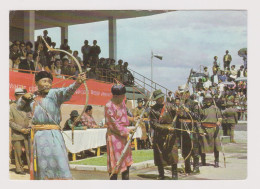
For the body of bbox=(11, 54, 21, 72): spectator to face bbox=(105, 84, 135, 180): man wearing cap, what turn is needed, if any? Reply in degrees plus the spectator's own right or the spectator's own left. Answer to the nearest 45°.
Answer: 0° — they already face them

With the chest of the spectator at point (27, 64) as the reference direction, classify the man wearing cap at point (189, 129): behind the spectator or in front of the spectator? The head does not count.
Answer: in front

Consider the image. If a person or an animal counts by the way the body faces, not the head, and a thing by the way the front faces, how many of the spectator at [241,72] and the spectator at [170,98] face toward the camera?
2

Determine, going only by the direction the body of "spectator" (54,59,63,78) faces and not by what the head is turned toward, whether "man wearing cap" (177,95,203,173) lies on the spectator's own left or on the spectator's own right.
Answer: on the spectator's own left

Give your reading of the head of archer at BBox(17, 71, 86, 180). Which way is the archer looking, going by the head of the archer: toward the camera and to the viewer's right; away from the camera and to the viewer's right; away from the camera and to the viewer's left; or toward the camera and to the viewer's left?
toward the camera and to the viewer's right

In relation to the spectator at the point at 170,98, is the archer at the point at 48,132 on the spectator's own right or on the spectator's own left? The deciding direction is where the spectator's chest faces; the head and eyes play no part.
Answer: on the spectator's own right
